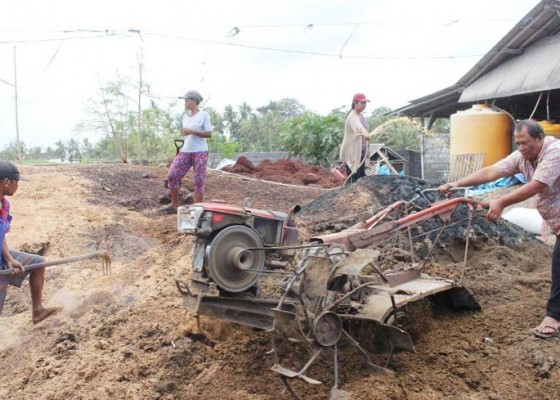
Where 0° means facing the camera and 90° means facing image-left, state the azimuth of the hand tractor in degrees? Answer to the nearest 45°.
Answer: approximately 90°

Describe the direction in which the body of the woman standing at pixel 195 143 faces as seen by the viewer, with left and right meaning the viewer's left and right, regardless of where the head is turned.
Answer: facing the viewer and to the left of the viewer

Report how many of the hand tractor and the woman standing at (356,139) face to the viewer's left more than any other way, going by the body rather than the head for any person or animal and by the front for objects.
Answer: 1

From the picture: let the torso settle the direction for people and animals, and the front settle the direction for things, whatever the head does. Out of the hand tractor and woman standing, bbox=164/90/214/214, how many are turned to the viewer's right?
0

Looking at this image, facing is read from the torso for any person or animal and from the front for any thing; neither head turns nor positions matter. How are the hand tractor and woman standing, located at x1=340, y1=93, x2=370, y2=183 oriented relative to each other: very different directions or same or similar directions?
very different directions

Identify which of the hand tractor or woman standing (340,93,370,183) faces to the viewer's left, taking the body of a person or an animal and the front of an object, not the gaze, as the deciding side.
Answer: the hand tractor

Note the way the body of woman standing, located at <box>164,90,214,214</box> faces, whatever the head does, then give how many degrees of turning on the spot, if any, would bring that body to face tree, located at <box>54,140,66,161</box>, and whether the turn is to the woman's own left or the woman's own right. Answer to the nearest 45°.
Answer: approximately 135° to the woman's own right

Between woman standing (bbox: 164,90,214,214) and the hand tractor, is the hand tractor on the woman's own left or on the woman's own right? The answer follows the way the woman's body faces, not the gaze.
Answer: on the woman's own left

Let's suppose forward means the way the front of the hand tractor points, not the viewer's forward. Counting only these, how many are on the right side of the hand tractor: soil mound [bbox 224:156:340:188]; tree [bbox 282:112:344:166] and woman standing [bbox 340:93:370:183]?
3

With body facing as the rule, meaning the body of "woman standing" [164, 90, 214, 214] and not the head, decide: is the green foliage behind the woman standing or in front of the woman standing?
behind

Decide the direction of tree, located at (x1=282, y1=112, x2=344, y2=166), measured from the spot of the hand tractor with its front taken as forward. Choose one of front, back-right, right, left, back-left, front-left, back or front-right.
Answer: right
